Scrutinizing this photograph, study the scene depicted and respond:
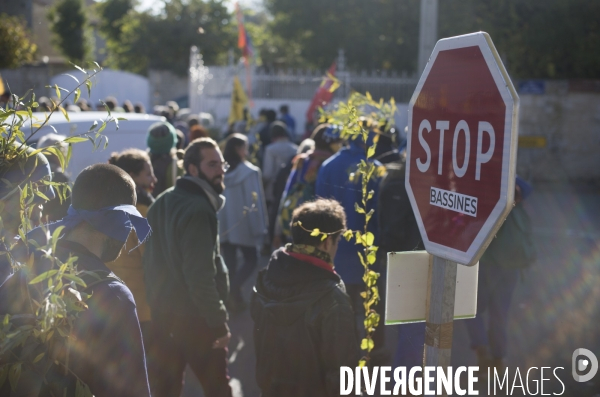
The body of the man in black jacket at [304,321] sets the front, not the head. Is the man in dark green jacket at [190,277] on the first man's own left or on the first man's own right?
on the first man's own left

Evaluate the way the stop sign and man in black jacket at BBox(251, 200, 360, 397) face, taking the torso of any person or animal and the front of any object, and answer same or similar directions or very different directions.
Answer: very different directions

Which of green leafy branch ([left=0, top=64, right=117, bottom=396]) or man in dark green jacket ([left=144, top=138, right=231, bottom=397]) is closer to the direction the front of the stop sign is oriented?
the green leafy branch

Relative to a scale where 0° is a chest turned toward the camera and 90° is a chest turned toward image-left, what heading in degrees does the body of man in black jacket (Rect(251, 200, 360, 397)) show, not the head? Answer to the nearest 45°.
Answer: approximately 225°

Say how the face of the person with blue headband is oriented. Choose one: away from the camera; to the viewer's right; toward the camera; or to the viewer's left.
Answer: away from the camera

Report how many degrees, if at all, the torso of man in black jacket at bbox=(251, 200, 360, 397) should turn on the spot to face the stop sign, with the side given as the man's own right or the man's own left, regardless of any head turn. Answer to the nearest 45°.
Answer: approximately 90° to the man's own right

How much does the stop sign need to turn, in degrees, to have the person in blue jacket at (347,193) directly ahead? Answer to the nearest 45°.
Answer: approximately 135° to its right

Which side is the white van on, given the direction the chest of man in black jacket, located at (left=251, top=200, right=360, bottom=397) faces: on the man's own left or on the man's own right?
on the man's own left

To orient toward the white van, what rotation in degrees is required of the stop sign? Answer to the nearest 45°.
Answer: approximately 90° to its right

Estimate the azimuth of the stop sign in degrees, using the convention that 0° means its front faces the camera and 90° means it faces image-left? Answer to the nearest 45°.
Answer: approximately 45°

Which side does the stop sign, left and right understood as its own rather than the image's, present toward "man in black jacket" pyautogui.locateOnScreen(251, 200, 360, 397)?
right

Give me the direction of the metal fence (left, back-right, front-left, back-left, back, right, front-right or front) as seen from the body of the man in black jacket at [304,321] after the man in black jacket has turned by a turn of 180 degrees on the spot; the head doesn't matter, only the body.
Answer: back-right

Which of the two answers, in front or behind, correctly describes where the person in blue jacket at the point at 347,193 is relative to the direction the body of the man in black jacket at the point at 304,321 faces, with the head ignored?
in front
